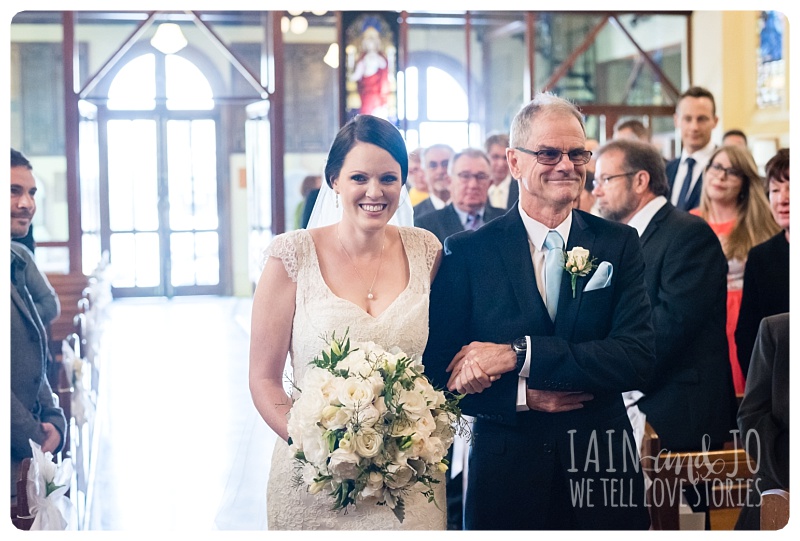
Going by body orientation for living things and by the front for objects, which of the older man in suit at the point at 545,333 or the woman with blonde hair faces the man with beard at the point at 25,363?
the woman with blonde hair

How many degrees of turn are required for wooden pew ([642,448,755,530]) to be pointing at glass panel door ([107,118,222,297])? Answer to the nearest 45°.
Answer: approximately 135° to its right

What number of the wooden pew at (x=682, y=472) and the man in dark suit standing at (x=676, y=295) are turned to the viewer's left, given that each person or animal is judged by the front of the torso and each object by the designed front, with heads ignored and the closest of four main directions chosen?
1

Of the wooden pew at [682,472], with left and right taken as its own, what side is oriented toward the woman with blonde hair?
back

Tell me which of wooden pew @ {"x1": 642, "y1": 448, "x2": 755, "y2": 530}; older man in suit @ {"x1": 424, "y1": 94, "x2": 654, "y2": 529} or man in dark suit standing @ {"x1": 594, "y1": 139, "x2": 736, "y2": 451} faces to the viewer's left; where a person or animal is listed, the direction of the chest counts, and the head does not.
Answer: the man in dark suit standing

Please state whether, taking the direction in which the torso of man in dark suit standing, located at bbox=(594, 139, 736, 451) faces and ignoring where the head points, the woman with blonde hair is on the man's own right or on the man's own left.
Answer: on the man's own right

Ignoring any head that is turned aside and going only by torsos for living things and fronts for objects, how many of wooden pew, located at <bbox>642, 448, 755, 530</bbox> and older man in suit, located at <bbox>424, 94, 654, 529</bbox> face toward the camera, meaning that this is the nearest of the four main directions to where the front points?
2

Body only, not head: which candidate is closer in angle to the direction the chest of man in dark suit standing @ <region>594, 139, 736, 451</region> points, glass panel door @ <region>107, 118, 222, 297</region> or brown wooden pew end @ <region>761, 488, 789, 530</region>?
the glass panel door

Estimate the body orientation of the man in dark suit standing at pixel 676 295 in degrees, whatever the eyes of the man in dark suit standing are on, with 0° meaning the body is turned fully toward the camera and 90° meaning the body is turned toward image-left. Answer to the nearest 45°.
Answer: approximately 90°

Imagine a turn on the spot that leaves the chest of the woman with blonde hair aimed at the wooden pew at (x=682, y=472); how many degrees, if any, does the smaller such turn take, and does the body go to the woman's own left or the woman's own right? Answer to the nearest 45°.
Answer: approximately 45° to the woman's own left
